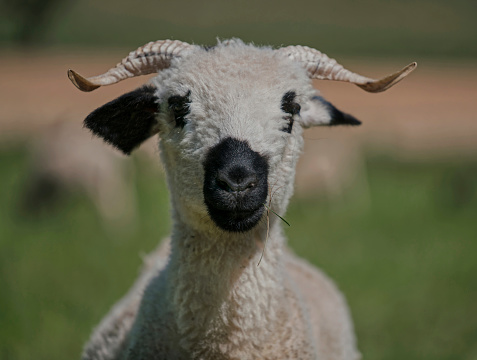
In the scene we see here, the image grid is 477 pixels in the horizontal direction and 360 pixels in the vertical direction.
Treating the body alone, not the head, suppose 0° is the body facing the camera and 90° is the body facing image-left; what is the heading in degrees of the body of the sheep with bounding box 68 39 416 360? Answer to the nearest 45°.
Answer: approximately 0°
